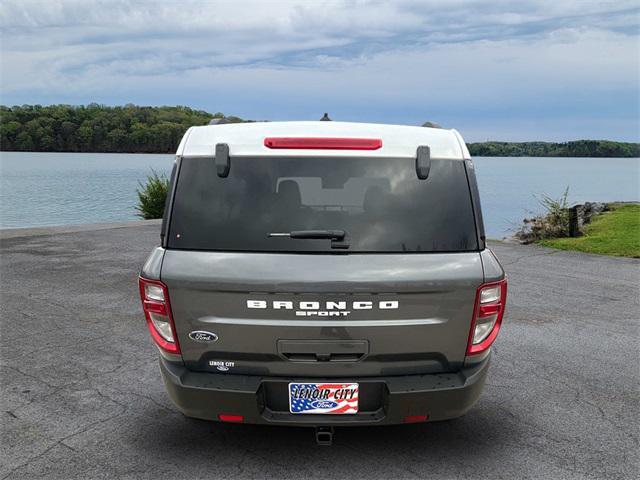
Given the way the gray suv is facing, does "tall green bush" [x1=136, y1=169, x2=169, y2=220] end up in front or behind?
in front

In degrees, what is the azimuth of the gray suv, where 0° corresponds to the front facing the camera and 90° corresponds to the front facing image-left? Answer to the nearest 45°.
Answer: approximately 180°
